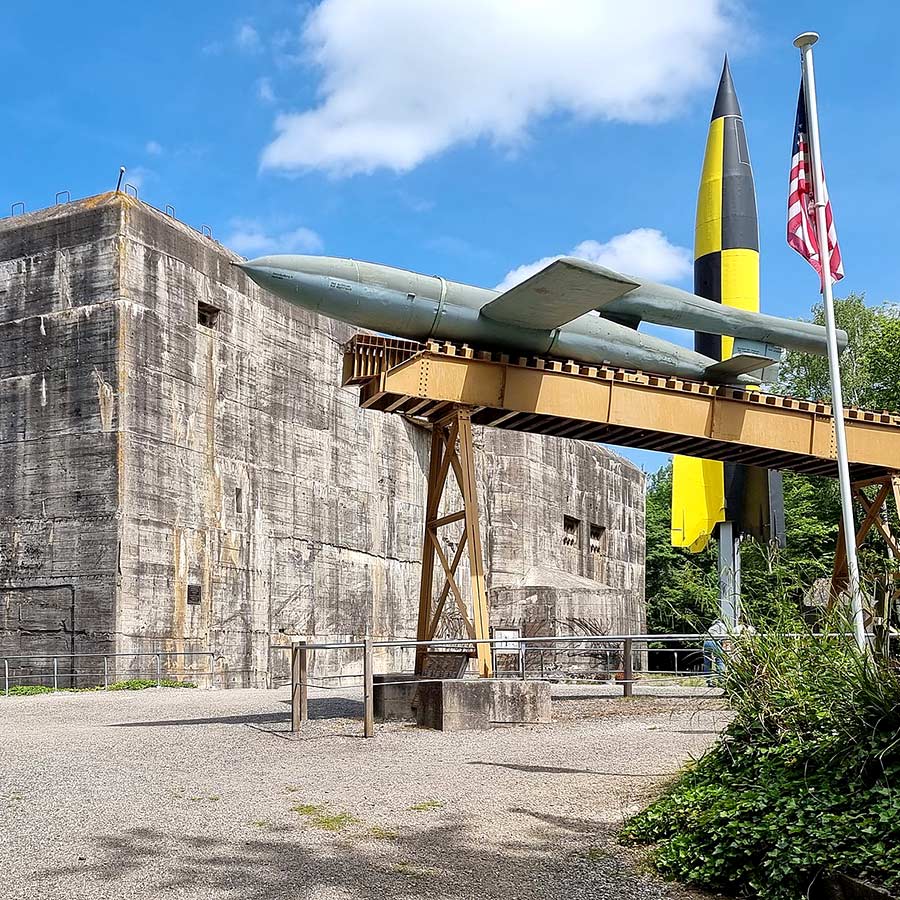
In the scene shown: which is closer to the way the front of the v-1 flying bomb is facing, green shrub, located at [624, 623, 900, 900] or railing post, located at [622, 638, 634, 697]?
the green shrub

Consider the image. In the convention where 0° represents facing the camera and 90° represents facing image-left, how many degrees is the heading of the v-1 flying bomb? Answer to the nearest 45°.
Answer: approximately 45°

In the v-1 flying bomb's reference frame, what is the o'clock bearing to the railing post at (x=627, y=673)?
The railing post is roughly at 5 o'clock from the v-1 flying bomb.

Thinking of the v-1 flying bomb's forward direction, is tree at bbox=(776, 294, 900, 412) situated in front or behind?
behind
